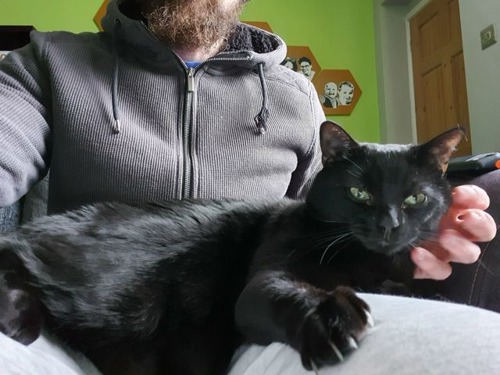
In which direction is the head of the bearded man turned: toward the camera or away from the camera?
toward the camera

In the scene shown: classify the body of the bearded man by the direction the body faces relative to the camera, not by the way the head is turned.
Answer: toward the camera
